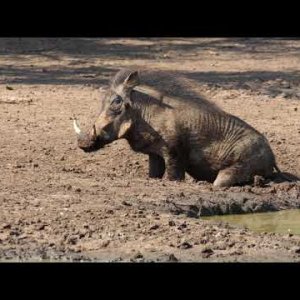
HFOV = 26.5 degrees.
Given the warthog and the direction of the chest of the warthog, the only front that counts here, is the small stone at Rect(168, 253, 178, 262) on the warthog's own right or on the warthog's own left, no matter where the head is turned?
on the warthog's own left

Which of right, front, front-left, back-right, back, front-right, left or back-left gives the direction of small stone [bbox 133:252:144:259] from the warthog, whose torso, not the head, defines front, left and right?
left

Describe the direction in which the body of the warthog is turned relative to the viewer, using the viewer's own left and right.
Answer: facing to the left of the viewer

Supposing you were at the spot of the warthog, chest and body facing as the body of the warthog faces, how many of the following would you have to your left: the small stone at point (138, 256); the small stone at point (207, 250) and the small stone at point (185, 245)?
3

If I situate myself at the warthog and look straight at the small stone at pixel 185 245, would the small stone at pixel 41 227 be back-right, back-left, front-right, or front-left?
front-right

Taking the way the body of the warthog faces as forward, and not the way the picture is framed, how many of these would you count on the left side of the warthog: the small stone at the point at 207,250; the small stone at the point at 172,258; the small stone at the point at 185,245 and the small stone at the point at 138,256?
4

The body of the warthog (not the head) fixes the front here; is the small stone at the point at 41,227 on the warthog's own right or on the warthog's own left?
on the warthog's own left

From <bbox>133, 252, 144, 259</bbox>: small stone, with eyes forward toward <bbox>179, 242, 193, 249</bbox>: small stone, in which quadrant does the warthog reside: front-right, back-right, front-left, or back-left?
front-left

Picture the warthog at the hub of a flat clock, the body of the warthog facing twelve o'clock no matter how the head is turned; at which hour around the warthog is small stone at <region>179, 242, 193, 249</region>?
The small stone is roughly at 9 o'clock from the warthog.

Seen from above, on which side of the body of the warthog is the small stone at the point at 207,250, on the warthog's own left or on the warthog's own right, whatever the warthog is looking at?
on the warthog's own left
